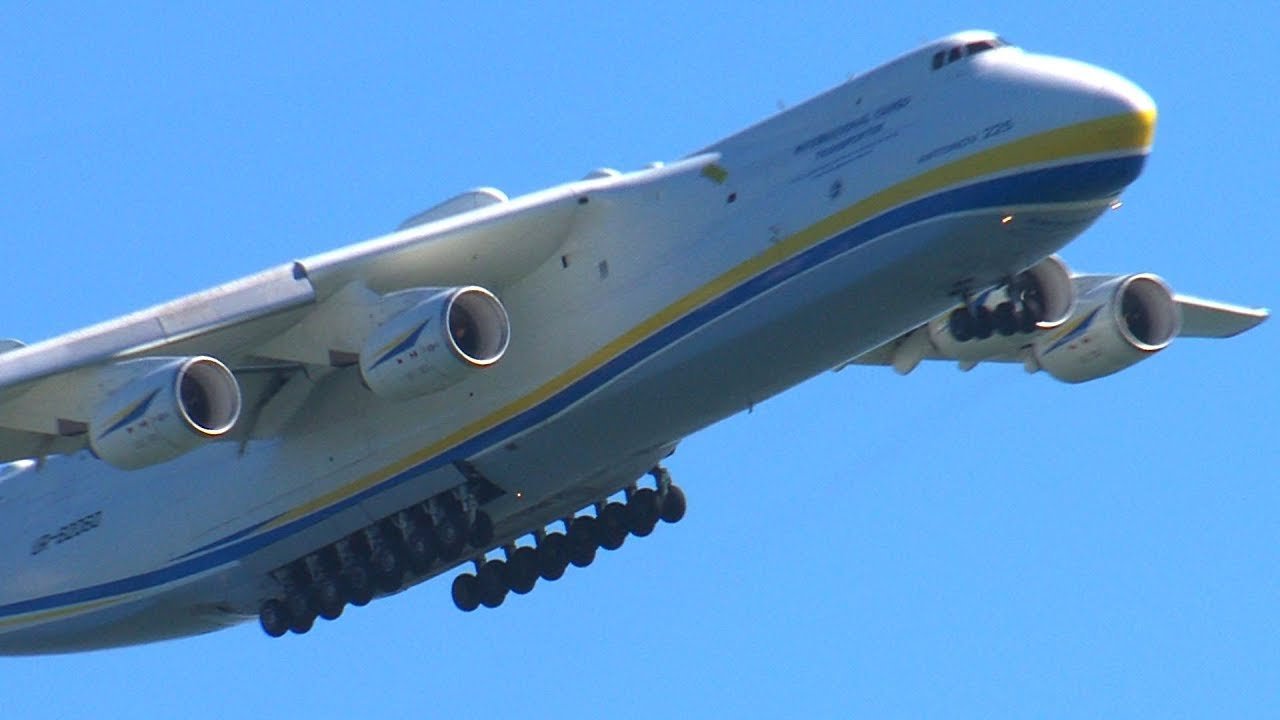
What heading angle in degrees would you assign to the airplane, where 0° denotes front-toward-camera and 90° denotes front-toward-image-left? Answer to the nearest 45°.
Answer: approximately 315°
